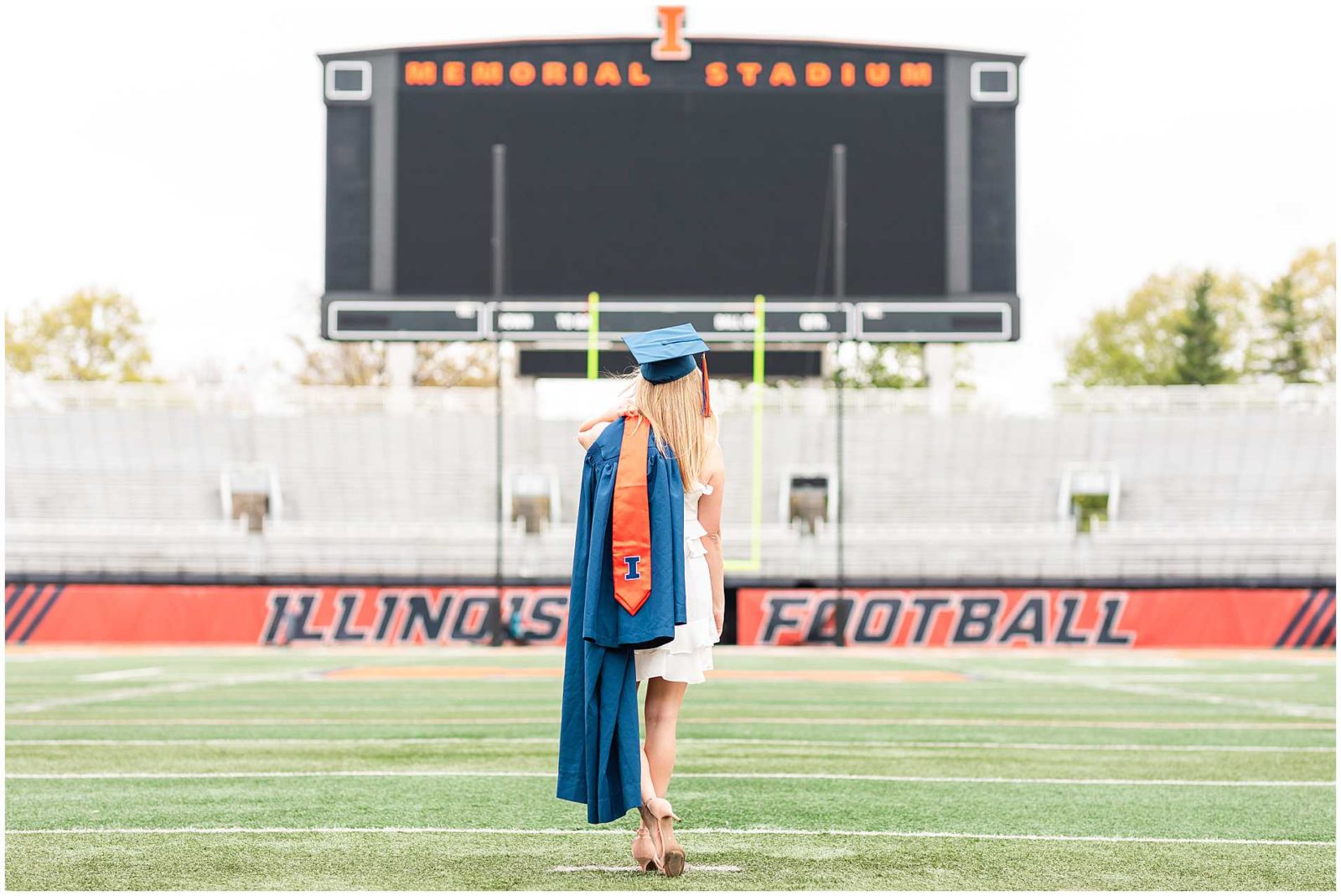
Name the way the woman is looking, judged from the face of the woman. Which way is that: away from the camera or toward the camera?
away from the camera

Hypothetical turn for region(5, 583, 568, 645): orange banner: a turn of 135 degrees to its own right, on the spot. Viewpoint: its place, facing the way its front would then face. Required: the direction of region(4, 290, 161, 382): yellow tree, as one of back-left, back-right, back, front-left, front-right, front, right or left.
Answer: front-right

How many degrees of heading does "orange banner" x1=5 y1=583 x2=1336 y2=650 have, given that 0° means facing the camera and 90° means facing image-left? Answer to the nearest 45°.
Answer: approximately 0°

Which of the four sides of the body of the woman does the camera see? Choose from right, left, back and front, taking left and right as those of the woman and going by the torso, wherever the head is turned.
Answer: back

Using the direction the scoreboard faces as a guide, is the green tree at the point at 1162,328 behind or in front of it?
behind

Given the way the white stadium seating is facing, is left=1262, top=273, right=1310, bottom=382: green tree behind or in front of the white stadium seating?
behind

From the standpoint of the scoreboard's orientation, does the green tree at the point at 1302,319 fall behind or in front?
behind
